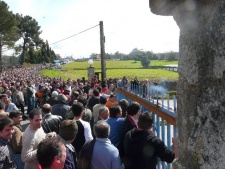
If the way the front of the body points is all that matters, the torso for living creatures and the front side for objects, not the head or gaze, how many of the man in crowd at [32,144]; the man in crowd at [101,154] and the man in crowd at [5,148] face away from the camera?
1

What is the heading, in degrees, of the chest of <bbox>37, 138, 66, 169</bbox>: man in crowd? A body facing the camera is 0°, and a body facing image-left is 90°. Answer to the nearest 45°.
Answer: approximately 225°

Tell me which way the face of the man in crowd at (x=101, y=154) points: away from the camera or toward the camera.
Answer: away from the camera

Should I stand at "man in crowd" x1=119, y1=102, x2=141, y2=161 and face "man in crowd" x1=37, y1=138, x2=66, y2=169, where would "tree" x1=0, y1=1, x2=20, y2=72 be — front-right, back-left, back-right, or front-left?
back-right

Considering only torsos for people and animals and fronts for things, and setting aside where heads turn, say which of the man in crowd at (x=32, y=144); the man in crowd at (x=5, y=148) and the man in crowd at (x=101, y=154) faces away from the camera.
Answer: the man in crowd at (x=101, y=154)

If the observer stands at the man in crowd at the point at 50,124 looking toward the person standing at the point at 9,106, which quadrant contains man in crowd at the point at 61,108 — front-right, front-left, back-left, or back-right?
front-right

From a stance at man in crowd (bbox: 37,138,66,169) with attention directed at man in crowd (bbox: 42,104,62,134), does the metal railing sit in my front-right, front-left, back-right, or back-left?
front-right

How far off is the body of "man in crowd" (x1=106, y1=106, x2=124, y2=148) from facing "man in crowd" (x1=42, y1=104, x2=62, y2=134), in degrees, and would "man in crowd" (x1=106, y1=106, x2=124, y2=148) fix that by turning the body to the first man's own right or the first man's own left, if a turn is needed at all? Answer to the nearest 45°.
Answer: approximately 90° to the first man's own left

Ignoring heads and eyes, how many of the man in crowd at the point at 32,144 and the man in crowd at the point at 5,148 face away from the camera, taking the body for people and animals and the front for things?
0

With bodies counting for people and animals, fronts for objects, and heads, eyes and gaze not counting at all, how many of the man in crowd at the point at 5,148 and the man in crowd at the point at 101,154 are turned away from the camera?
1

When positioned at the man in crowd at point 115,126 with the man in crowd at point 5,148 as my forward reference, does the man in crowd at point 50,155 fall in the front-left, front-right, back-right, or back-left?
front-left

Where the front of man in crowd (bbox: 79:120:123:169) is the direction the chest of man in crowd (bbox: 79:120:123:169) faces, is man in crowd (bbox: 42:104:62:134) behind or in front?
in front
